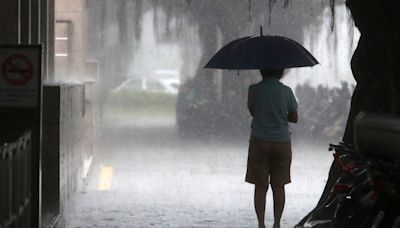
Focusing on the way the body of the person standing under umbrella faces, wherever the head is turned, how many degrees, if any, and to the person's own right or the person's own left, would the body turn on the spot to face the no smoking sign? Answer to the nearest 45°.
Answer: approximately 135° to the person's own left

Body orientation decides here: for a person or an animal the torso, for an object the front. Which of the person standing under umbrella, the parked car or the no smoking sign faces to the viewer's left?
the parked car

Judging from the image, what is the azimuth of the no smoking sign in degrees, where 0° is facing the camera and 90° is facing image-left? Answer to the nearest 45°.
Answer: approximately 0°

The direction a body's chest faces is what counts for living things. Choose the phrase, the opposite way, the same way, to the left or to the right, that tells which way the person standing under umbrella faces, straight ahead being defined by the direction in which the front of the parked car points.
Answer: to the right

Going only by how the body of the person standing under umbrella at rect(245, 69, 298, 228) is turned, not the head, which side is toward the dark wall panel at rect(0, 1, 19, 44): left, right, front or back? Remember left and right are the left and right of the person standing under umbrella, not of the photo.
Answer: left

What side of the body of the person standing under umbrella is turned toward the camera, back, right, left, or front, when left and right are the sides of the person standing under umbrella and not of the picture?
back

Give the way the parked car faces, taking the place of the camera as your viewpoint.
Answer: facing to the left of the viewer

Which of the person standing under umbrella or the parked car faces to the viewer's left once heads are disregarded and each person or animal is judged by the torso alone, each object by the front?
the parked car

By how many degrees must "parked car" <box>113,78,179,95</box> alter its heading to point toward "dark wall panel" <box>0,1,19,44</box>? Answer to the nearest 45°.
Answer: approximately 90° to its left
